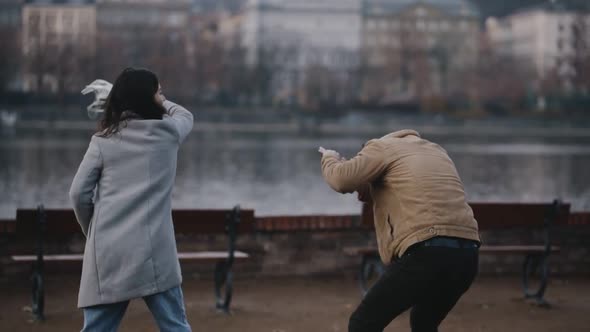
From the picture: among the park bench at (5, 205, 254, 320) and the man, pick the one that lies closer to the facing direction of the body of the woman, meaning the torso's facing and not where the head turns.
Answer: the park bench

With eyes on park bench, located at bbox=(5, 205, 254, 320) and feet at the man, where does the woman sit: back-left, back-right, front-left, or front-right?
front-left

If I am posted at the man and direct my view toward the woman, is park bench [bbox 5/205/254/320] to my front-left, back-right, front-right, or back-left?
front-right

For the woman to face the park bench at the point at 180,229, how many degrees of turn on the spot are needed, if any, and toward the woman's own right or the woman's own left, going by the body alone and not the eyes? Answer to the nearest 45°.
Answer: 0° — they already face it

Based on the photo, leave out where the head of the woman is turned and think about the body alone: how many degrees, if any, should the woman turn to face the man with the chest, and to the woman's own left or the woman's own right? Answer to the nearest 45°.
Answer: approximately 90° to the woman's own right

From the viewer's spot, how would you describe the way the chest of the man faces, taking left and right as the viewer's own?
facing away from the viewer and to the left of the viewer

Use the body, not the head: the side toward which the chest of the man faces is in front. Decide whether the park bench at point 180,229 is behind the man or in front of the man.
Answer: in front

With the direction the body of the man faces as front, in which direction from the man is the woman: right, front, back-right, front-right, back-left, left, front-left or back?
front-left

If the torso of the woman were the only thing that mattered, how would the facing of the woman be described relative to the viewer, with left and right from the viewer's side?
facing away from the viewer

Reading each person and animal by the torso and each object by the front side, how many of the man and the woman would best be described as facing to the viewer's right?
0

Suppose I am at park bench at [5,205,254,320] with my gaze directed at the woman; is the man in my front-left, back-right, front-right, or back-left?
front-left

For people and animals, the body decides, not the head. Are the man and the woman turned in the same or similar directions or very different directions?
same or similar directions
